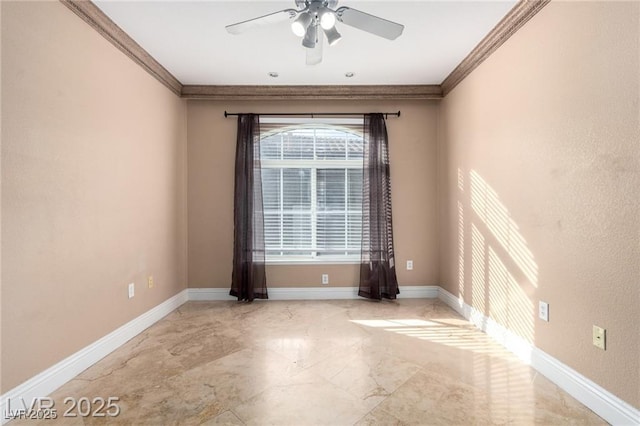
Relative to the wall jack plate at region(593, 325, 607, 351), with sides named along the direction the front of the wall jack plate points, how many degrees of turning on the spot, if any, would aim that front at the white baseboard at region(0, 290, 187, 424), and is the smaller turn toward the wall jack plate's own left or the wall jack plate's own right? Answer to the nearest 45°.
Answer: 0° — it already faces it

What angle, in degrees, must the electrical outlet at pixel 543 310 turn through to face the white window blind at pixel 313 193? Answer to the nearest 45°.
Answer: approximately 45° to its right

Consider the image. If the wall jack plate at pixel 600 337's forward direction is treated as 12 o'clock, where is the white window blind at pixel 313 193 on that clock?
The white window blind is roughly at 2 o'clock from the wall jack plate.

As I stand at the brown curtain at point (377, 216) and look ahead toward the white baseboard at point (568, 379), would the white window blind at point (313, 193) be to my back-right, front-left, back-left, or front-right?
back-right

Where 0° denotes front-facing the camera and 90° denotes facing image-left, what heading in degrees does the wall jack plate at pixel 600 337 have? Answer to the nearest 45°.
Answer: approximately 45°

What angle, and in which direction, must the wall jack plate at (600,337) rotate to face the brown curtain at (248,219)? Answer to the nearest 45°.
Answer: approximately 45° to its right

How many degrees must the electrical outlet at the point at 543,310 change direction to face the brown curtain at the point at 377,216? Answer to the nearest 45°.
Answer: approximately 90° to its right
